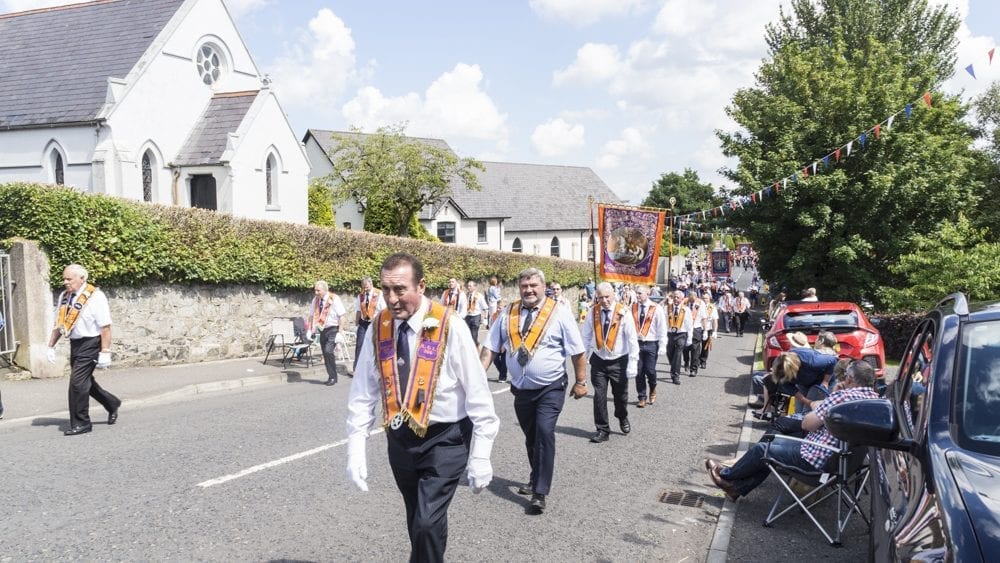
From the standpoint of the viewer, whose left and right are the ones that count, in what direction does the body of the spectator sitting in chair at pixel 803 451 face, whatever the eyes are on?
facing to the left of the viewer

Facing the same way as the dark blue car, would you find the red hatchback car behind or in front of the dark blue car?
behind

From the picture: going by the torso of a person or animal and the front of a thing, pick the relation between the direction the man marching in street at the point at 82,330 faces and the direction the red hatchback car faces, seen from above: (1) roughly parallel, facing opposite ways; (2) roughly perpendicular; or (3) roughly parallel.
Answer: roughly parallel, facing opposite ways

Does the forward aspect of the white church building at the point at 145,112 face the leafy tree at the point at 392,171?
no

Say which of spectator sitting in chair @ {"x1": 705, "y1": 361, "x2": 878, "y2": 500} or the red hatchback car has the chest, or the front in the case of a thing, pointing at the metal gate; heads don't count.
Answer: the spectator sitting in chair

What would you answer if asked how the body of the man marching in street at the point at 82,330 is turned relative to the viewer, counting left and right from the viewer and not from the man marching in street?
facing the viewer and to the left of the viewer

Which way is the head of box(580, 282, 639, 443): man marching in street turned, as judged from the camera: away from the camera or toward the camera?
toward the camera

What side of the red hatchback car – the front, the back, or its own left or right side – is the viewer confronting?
back

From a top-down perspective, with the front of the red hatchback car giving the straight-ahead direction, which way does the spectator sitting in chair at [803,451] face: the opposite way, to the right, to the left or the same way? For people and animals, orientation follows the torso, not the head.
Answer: to the left

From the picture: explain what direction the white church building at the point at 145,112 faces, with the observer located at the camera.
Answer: facing the viewer and to the right of the viewer

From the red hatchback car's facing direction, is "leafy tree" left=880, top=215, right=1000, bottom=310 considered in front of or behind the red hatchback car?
in front

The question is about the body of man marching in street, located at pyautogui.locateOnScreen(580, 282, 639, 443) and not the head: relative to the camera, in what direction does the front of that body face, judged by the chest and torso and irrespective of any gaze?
toward the camera
